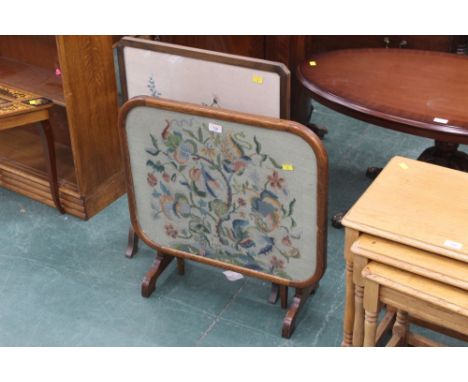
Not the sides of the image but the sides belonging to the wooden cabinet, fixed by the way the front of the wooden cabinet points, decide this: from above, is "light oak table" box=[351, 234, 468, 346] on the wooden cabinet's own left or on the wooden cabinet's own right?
on the wooden cabinet's own left

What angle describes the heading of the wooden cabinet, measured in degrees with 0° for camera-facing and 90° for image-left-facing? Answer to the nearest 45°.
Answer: approximately 45°

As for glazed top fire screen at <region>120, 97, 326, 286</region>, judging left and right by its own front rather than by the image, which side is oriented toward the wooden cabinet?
right

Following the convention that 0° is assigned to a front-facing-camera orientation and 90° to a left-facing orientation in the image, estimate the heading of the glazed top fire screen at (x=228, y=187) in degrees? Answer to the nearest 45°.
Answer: approximately 45°

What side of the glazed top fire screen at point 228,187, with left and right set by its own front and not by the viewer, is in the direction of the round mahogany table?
back

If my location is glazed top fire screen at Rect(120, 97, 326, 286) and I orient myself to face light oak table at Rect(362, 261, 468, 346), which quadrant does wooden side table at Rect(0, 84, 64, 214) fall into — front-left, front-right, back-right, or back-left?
back-right

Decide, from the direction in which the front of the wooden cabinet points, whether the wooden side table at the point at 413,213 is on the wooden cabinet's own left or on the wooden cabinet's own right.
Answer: on the wooden cabinet's own left

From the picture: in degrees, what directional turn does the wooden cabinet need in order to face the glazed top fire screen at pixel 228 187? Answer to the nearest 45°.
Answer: approximately 90° to its left
